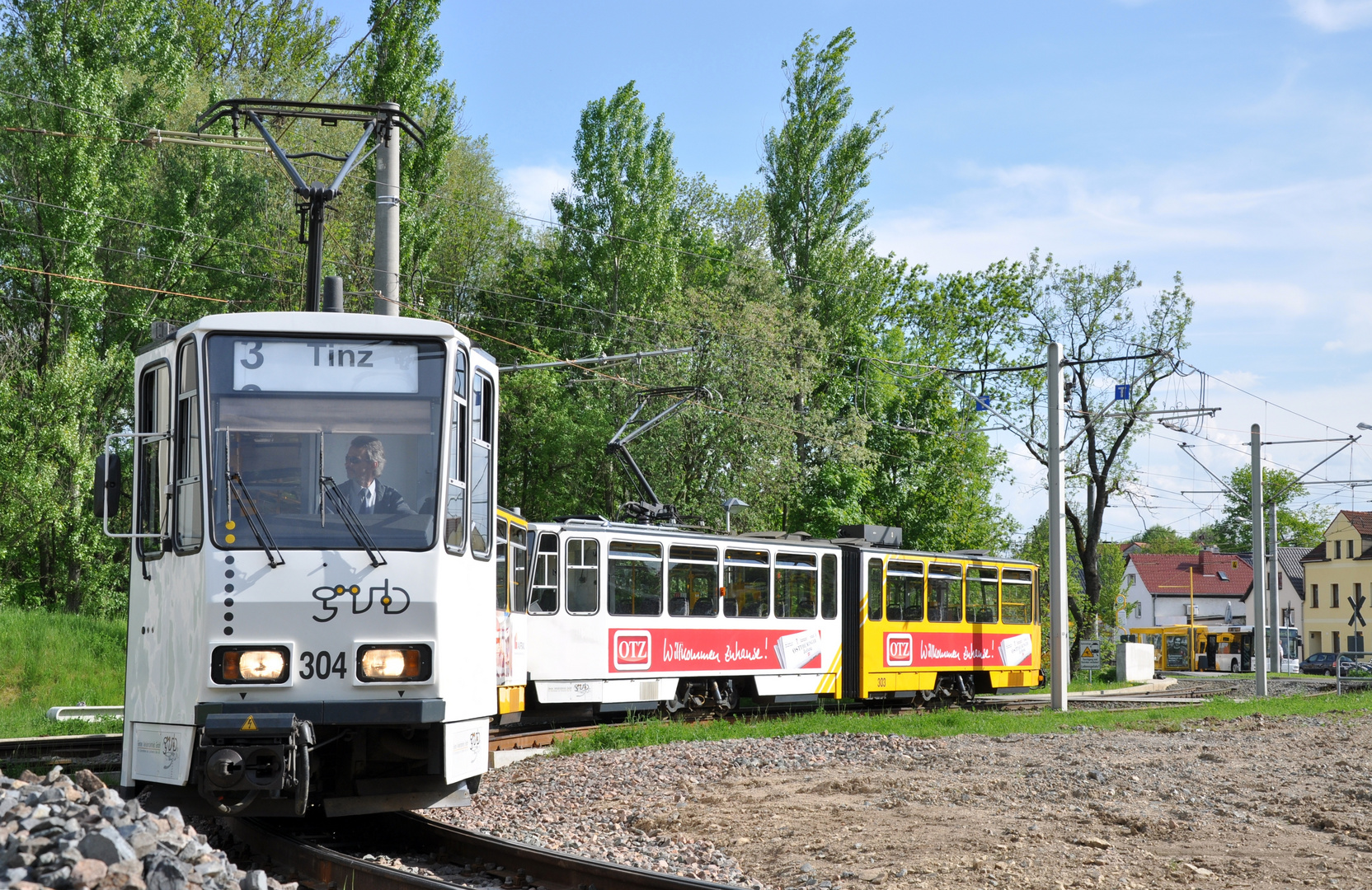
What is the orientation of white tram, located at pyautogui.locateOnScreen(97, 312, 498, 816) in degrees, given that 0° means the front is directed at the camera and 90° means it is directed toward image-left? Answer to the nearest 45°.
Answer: approximately 0°

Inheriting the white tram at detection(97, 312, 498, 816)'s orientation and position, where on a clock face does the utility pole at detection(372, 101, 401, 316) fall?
The utility pole is roughly at 6 o'clock from the white tram.

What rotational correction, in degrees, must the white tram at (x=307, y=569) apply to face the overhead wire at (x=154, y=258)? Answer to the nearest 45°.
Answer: approximately 180°

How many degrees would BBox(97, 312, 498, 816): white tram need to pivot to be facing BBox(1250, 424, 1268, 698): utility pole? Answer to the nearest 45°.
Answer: approximately 135° to its left

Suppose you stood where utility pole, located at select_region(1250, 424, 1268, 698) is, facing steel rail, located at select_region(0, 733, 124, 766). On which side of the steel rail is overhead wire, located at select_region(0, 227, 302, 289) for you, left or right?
right

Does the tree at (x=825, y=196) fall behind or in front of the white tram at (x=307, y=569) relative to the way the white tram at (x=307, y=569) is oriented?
behind

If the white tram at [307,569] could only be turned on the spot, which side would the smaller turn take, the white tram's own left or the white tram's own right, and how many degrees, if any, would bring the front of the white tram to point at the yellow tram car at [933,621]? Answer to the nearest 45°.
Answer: approximately 135° to the white tram's own left

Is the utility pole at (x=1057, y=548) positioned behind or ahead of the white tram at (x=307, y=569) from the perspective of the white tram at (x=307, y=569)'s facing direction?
behind

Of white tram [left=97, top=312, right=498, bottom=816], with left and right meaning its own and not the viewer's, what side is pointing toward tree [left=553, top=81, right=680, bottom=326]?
back

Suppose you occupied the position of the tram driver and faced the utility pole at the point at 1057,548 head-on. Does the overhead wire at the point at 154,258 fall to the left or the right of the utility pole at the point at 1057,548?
left
